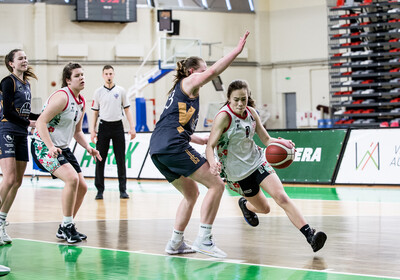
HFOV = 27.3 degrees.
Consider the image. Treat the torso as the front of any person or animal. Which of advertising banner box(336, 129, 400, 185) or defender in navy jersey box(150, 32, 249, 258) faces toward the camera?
the advertising banner

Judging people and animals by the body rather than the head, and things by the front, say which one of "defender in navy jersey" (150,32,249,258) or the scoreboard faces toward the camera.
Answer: the scoreboard

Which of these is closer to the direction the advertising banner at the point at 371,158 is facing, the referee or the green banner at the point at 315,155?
the referee

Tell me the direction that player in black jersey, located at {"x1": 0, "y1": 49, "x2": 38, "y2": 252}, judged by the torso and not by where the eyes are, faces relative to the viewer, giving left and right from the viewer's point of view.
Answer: facing the viewer and to the right of the viewer

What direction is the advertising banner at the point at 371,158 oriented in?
toward the camera

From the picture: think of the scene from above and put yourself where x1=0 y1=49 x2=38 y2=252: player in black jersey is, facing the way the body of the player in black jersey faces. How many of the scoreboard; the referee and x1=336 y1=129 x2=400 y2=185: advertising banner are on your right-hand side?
0

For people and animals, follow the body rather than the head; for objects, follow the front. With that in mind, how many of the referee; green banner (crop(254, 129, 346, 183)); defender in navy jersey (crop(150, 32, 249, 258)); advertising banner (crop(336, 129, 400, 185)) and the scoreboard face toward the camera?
4

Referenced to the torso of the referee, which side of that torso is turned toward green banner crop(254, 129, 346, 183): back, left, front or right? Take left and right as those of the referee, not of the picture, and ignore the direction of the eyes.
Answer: left

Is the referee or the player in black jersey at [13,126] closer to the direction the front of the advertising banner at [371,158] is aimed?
the player in black jersey

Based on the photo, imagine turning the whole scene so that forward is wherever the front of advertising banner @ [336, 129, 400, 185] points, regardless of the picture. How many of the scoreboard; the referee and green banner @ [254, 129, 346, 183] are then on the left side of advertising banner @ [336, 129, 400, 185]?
0

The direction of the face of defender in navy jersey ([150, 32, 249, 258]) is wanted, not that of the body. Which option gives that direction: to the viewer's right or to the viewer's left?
to the viewer's right

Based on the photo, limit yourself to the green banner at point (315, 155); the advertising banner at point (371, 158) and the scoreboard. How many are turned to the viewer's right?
0

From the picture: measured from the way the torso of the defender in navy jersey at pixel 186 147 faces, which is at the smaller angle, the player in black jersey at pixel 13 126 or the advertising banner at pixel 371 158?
the advertising banner

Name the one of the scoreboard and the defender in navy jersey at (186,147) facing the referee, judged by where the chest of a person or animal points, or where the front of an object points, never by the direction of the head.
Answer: the scoreboard

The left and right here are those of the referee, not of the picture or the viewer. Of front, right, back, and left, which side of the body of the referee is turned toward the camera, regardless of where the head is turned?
front

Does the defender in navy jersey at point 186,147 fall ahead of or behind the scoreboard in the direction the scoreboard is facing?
ahead

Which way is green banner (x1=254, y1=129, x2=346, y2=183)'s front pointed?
toward the camera
